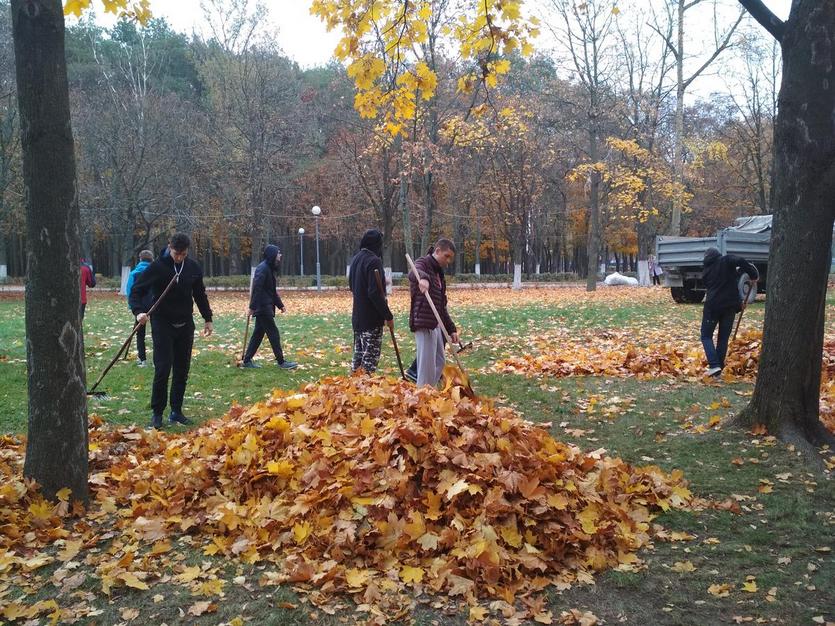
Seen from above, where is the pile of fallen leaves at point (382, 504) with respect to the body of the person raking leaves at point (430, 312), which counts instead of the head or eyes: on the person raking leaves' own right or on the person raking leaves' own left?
on the person raking leaves' own right

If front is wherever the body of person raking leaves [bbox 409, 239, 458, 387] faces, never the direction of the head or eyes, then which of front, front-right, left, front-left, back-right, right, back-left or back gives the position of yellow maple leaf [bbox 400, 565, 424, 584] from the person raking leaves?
front-right

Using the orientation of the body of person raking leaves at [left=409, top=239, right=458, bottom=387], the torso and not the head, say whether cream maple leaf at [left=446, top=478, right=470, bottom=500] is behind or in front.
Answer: in front

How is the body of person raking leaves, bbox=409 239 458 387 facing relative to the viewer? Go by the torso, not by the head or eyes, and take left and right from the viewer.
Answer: facing the viewer and to the right of the viewer

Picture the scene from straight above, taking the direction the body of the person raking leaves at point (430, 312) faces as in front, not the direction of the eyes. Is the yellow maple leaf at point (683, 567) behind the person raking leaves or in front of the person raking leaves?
in front
